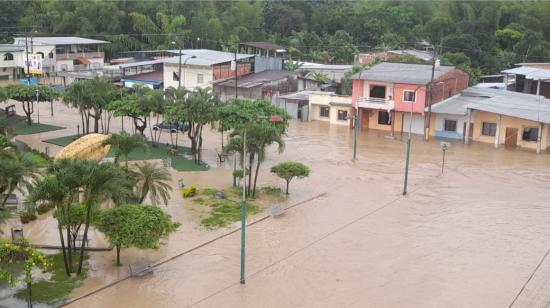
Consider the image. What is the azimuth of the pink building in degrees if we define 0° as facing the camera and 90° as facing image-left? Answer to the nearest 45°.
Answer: approximately 0°

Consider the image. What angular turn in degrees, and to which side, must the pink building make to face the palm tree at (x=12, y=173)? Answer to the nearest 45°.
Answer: approximately 45° to its right

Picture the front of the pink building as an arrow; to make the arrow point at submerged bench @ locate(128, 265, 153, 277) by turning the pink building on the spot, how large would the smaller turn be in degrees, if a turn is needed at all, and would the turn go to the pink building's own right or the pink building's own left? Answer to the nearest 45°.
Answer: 0° — it already faces it

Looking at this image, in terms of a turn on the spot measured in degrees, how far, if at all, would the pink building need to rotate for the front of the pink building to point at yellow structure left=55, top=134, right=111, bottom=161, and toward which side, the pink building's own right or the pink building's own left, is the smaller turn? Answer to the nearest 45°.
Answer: approximately 45° to the pink building's own right

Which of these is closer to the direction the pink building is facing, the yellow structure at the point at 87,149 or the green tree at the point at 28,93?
the yellow structure

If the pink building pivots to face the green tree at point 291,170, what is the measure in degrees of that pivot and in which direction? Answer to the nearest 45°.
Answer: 0° — it already faces it

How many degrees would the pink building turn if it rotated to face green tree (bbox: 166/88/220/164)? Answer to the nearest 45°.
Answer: approximately 45° to its right
